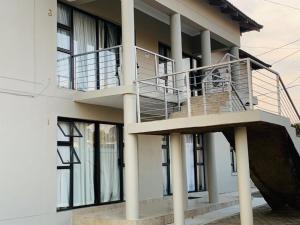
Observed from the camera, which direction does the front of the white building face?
facing the viewer and to the right of the viewer
